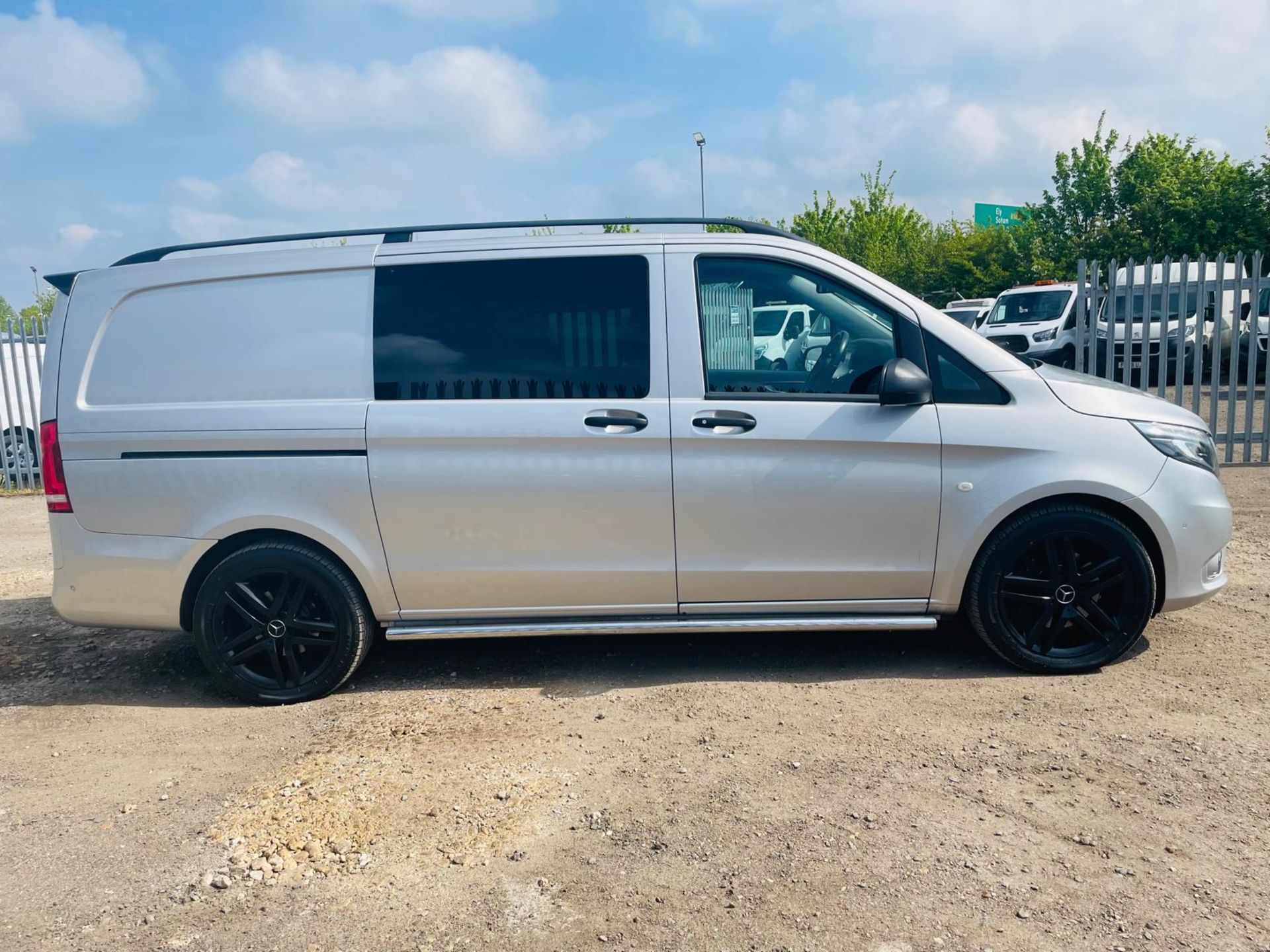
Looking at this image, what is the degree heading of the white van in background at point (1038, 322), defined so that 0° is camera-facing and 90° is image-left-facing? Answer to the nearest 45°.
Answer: approximately 45°

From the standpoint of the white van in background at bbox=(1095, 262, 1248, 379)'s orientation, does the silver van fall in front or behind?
in front

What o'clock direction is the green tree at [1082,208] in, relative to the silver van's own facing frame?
The green tree is roughly at 10 o'clock from the silver van.

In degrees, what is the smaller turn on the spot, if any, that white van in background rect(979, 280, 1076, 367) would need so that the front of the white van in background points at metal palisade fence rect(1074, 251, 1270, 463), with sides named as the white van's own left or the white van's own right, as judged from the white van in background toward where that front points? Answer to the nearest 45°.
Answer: approximately 45° to the white van's own left

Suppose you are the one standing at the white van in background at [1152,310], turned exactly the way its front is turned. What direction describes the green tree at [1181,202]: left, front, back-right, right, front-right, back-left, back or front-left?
back-right

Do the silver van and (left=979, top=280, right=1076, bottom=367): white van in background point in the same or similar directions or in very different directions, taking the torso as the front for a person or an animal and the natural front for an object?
very different directions

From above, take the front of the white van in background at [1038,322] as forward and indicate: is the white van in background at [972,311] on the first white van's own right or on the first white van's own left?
on the first white van's own right

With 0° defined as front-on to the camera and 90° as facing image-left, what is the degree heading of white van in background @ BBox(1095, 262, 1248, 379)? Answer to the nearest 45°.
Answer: approximately 45°

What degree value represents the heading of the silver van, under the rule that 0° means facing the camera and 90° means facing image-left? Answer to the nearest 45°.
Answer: approximately 270°

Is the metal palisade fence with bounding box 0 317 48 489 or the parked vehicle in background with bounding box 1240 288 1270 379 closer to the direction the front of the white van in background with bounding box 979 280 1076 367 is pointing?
the metal palisade fence

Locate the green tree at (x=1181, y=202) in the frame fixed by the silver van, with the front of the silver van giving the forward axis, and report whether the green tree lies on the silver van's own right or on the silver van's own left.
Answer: on the silver van's own left

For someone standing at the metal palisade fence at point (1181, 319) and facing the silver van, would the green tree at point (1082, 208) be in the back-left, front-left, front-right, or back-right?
back-right

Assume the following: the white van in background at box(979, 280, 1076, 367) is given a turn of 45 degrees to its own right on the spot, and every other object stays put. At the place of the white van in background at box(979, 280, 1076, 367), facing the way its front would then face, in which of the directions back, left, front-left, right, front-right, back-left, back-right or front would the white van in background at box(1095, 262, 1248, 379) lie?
left

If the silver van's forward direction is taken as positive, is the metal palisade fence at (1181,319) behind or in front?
in front

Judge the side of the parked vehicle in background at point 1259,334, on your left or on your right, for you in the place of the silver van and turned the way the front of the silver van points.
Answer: on your left
